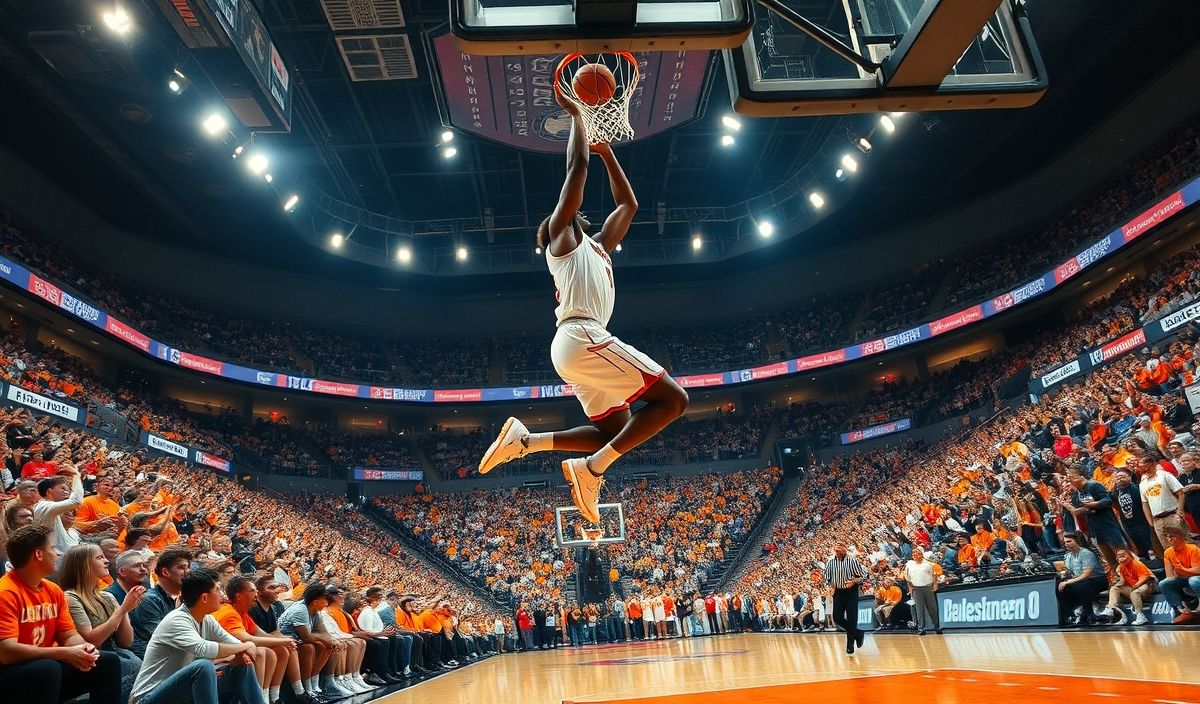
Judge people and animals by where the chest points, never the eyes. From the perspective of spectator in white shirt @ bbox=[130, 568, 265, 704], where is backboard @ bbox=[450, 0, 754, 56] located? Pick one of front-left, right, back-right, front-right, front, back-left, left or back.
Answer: front-right

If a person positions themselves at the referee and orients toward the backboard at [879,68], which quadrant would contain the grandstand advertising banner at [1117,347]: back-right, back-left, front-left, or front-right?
back-left

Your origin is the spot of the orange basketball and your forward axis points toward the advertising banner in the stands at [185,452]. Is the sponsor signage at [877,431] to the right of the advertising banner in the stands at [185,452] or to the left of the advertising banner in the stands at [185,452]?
right

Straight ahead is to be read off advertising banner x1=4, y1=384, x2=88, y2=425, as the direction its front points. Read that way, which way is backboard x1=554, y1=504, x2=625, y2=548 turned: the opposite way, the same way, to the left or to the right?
to the right

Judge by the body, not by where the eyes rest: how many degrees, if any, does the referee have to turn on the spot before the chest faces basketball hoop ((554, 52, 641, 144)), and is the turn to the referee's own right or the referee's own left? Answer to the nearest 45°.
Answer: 0° — they already face it

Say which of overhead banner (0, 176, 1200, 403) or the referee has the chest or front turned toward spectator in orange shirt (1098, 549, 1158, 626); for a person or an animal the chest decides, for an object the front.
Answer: the overhead banner

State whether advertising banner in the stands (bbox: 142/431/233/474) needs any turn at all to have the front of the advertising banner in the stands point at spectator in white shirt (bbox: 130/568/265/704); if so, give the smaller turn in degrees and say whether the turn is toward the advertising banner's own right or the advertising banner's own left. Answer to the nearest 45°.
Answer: approximately 45° to the advertising banner's own right

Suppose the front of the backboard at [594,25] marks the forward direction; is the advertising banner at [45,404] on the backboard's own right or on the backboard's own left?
on the backboard's own left

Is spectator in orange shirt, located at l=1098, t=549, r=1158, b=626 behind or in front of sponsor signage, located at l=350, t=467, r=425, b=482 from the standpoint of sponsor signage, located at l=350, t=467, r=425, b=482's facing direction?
in front

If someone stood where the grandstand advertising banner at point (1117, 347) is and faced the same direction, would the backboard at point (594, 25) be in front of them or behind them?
in front

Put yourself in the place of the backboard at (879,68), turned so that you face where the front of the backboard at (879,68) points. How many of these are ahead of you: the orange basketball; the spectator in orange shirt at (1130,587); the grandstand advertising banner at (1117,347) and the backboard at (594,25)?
2

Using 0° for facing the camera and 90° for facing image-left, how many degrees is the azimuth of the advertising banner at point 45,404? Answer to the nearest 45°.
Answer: approximately 315°

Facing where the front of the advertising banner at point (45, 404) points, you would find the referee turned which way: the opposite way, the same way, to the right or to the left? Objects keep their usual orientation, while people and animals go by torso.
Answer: to the right

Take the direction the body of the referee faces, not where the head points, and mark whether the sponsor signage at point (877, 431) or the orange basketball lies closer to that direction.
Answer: the orange basketball

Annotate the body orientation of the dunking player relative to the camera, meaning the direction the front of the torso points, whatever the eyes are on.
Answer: to the viewer's right
